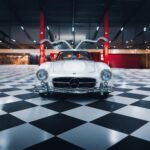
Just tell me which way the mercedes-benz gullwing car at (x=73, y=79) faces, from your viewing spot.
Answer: facing the viewer
